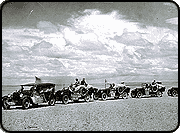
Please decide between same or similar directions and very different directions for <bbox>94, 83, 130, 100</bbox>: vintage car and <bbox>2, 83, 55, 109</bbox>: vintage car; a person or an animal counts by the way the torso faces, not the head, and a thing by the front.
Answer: same or similar directions

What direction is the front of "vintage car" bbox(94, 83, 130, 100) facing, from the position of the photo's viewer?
facing the viewer and to the left of the viewer

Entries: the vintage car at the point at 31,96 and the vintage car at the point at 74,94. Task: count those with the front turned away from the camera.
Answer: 0

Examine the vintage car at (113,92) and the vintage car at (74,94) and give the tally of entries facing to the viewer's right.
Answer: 0

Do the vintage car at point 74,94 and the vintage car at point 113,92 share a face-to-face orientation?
no

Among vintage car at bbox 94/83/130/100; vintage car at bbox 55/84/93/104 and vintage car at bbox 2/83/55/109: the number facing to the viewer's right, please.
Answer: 0

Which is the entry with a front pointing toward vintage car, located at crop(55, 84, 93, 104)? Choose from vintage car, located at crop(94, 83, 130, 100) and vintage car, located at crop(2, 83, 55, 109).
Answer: vintage car, located at crop(94, 83, 130, 100)

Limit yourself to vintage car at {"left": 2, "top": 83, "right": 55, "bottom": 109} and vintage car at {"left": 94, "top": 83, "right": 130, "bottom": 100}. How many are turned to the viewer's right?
0

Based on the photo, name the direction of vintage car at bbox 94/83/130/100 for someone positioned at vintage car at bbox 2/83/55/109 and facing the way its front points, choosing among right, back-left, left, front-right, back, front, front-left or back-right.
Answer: back

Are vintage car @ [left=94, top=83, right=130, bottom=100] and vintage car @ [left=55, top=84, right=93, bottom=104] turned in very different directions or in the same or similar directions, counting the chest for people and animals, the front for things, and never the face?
same or similar directions

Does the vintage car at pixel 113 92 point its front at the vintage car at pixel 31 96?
yes

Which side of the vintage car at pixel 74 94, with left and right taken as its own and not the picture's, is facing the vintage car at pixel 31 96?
front

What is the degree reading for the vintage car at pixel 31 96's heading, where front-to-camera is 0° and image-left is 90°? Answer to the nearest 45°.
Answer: approximately 45°

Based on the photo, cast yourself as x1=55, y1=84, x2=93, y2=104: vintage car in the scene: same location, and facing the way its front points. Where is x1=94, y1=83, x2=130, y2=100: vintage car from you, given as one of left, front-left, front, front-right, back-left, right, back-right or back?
back

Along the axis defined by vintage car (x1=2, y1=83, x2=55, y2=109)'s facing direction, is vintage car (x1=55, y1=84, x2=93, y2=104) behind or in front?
behind
